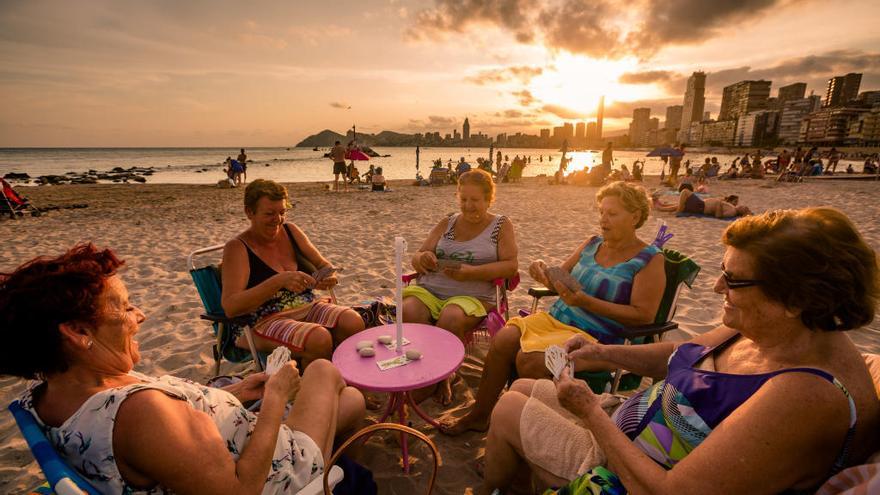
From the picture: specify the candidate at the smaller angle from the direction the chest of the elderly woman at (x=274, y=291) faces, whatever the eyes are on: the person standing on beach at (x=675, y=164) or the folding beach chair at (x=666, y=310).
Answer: the folding beach chair

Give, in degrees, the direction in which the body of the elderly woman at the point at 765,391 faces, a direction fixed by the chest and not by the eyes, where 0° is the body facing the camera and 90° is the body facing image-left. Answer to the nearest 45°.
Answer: approximately 90°

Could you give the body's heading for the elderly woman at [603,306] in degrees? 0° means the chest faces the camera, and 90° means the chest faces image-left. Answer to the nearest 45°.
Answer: approximately 45°

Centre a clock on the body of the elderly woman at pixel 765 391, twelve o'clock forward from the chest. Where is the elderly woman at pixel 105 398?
the elderly woman at pixel 105 398 is roughly at 11 o'clock from the elderly woman at pixel 765 391.

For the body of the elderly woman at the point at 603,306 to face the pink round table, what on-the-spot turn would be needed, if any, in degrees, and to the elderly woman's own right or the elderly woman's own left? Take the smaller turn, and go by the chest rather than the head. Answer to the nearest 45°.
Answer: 0° — they already face it

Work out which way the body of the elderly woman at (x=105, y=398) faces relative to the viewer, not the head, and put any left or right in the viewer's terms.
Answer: facing to the right of the viewer

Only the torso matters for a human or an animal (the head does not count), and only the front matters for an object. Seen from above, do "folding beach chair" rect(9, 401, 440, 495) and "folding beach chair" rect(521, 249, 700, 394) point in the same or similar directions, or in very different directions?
very different directions

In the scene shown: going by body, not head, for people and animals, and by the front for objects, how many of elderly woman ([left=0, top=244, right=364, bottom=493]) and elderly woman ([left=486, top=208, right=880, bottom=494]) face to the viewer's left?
1

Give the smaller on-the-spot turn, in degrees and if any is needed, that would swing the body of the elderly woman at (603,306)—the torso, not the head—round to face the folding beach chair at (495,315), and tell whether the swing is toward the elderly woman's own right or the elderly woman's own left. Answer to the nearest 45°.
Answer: approximately 90° to the elderly woman's own right

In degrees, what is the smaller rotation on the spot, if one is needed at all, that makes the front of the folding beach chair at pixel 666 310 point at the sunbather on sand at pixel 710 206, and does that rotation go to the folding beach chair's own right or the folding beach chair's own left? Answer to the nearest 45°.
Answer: approximately 135° to the folding beach chair's own right

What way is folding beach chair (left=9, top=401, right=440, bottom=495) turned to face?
to the viewer's right
